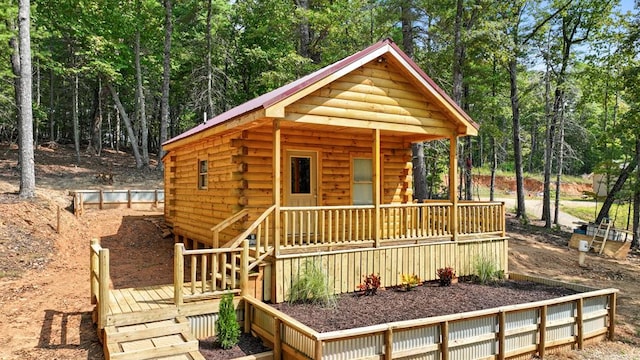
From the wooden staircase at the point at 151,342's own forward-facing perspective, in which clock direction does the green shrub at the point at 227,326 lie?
The green shrub is roughly at 10 o'clock from the wooden staircase.

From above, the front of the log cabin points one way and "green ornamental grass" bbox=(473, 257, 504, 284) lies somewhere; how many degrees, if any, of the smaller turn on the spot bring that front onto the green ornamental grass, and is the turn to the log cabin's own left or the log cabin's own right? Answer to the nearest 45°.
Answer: approximately 45° to the log cabin's own left

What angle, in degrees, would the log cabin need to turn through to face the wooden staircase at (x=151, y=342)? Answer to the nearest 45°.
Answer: approximately 90° to its right

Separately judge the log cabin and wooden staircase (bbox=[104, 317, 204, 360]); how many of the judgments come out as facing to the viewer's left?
0

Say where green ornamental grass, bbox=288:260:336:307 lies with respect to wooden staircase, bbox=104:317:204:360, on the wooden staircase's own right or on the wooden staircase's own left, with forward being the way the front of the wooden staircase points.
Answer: on the wooden staircase's own left

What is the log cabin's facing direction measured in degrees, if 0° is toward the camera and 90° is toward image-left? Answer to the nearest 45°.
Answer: approximately 315°

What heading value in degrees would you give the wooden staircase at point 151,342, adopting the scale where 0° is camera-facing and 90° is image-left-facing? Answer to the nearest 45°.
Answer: approximately 315°

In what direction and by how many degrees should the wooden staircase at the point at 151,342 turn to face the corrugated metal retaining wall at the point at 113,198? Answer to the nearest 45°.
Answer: approximately 135° to its left

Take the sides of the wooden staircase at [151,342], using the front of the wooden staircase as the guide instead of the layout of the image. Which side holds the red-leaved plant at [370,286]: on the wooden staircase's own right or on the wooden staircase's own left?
on the wooden staircase's own left
